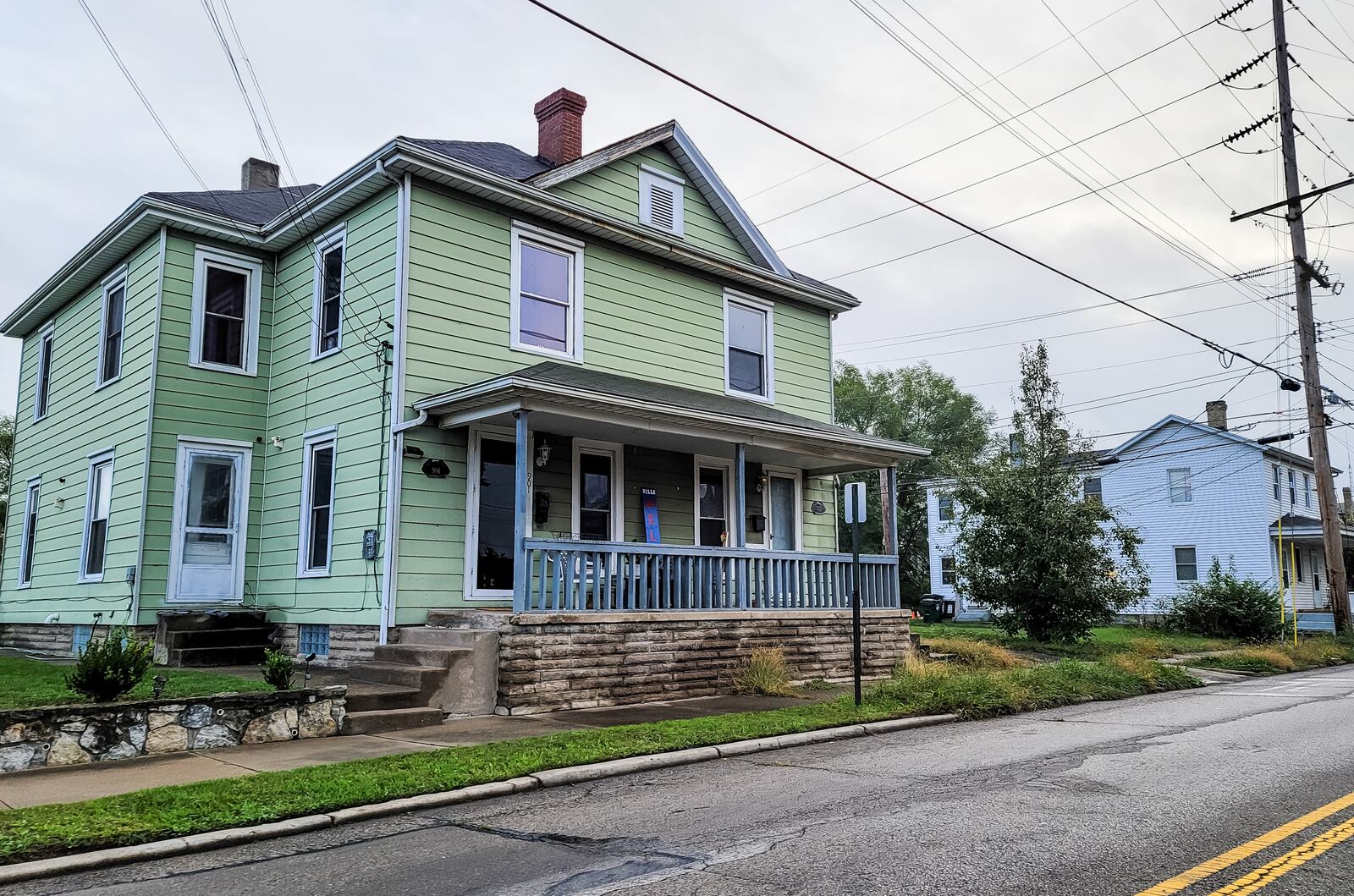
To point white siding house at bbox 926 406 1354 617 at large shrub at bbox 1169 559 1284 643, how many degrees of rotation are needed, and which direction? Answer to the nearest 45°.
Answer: approximately 90° to its right

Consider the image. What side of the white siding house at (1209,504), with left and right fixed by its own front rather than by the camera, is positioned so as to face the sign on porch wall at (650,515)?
right

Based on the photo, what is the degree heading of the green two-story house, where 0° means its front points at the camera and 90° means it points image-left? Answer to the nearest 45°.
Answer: approximately 315°

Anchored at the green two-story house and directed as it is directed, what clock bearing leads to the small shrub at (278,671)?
The small shrub is roughly at 2 o'clock from the green two-story house.

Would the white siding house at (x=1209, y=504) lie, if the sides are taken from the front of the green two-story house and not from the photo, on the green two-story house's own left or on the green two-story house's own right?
on the green two-story house's own left

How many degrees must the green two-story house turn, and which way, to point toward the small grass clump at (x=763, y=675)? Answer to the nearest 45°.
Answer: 0° — it already faces it

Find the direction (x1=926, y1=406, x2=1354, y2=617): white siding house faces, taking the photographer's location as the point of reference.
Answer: facing to the right of the viewer

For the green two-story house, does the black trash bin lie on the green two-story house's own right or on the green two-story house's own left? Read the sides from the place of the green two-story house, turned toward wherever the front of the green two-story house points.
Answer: on the green two-story house's own left

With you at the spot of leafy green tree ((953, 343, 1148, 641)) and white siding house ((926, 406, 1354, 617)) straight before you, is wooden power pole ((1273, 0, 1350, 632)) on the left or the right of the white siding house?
right

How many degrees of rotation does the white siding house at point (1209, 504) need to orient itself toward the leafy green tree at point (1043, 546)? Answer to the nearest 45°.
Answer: approximately 90° to its right
